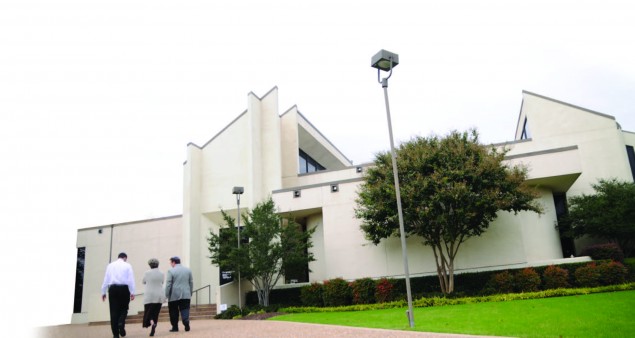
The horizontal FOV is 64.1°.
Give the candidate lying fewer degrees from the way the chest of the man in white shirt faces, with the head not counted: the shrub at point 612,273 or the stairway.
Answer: the stairway

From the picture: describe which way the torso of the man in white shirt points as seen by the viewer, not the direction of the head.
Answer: away from the camera

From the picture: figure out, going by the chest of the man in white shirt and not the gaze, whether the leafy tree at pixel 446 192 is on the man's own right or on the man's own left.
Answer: on the man's own right

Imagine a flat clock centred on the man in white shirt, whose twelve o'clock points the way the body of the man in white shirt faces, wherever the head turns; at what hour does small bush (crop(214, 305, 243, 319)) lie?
The small bush is roughly at 1 o'clock from the man in white shirt.

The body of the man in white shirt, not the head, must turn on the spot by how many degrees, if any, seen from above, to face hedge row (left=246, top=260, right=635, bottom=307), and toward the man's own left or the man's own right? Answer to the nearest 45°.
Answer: approximately 45° to the man's own right

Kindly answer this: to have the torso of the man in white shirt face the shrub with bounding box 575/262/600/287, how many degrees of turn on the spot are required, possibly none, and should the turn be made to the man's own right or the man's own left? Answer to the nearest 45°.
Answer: approximately 90° to the man's own right

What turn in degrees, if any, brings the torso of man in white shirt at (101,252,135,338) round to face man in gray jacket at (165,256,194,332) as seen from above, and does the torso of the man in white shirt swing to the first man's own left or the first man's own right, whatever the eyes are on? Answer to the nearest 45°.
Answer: approximately 45° to the first man's own right

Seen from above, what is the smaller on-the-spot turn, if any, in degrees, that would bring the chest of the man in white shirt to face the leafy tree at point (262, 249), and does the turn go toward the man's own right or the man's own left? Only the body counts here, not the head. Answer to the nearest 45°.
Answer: approximately 45° to the man's own right

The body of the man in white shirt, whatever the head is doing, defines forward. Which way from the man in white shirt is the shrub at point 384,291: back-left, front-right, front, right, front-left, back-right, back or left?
front-right

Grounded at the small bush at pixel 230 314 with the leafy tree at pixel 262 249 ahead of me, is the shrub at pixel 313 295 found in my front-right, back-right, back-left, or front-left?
front-right

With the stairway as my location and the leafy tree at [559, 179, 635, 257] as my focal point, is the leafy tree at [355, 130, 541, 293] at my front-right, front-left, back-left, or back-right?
front-right

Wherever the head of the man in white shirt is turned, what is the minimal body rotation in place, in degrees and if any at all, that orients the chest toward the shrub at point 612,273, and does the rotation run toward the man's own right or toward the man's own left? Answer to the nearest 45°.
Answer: approximately 90° to the man's own right
